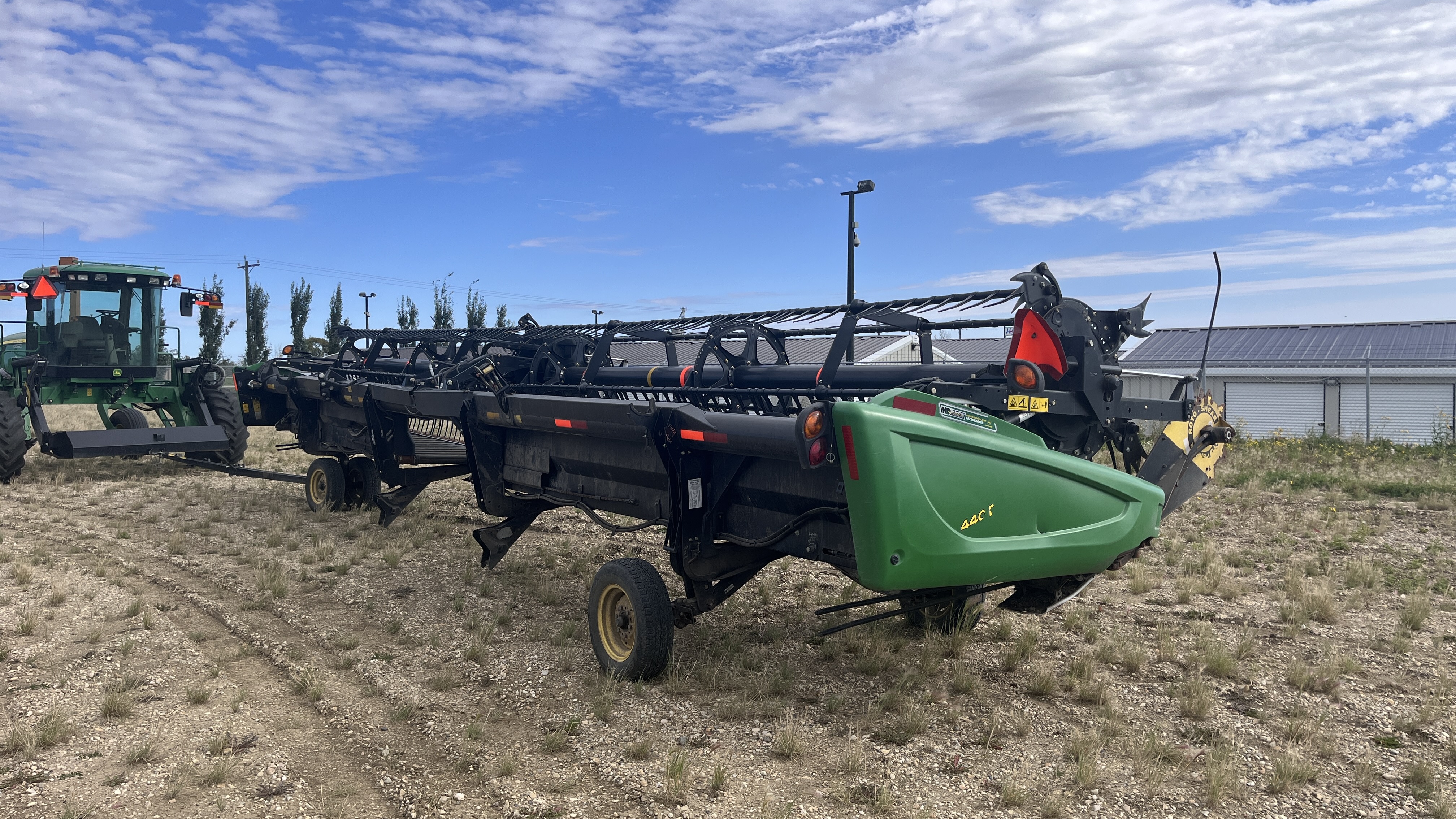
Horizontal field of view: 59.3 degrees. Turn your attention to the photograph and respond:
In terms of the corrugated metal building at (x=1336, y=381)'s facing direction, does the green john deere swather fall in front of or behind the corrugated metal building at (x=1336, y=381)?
in front

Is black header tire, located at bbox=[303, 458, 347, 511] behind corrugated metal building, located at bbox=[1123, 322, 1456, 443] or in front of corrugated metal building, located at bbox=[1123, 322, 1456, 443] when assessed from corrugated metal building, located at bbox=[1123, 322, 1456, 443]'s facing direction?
in front

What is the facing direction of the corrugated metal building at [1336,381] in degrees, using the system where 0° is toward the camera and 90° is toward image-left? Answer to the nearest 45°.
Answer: approximately 0°

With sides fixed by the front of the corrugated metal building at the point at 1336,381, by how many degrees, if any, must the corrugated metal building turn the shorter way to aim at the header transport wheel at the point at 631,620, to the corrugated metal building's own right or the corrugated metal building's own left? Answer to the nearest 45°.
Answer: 0° — it already faces it
